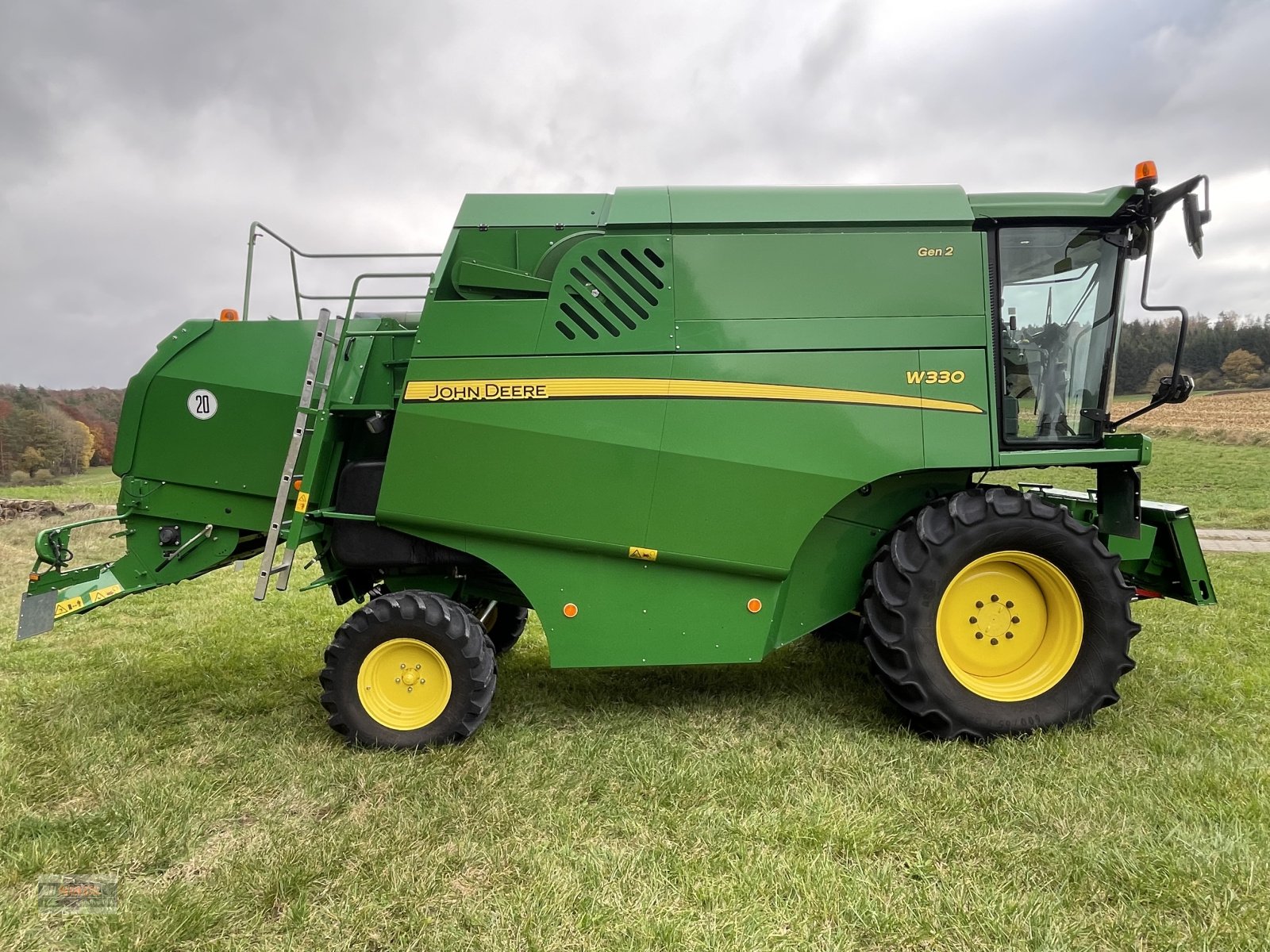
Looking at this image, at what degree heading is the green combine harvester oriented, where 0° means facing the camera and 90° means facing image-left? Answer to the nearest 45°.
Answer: approximately 270°
